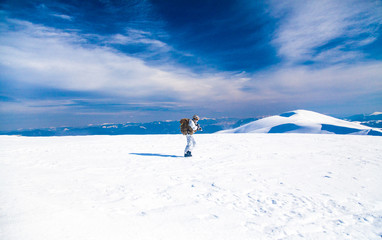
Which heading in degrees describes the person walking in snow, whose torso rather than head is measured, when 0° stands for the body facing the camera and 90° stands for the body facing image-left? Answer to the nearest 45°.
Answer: approximately 270°
